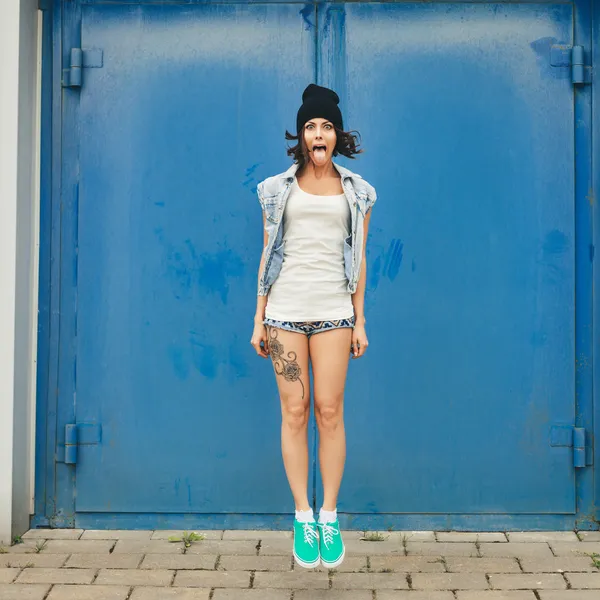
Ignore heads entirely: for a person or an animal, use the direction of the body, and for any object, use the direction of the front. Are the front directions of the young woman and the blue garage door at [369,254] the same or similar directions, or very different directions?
same or similar directions

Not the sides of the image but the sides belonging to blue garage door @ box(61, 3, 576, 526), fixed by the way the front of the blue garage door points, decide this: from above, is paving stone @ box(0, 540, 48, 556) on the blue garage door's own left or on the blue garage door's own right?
on the blue garage door's own right

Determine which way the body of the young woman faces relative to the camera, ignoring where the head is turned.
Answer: toward the camera

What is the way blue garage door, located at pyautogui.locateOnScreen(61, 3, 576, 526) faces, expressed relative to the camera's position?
facing the viewer

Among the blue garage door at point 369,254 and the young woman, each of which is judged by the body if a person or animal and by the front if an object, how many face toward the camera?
2

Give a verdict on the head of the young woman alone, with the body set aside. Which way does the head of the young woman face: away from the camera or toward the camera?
toward the camera
